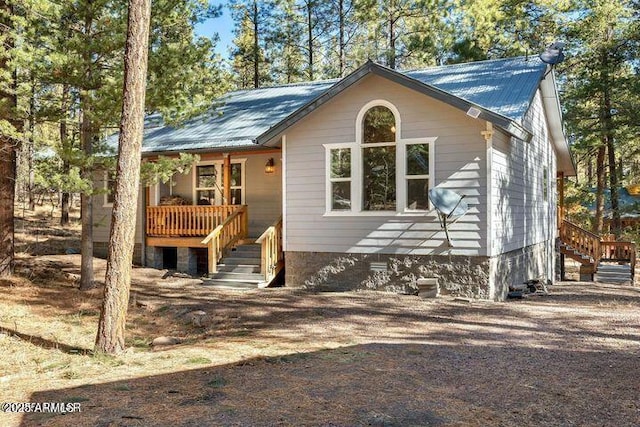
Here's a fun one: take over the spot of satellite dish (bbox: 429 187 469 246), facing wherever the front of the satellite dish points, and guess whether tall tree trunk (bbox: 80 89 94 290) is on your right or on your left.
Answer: on your right
